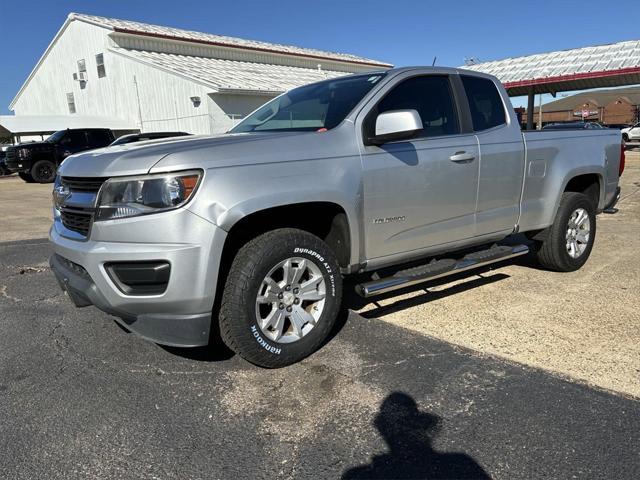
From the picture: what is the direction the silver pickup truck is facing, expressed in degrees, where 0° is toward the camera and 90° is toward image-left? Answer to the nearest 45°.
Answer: approximately 45°

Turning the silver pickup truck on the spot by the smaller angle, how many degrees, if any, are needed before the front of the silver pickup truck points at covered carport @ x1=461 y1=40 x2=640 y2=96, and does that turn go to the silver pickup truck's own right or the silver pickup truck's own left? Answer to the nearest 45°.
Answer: approximately 180°

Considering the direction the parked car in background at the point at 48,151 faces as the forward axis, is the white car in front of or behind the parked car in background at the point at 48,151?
behind

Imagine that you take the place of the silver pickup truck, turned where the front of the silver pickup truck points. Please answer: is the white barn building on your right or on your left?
on your right

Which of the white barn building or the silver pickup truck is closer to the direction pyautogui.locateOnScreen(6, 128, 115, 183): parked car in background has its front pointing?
the silver pickup truck

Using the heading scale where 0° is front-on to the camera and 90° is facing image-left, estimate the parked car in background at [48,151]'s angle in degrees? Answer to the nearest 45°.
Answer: approximately 45°
